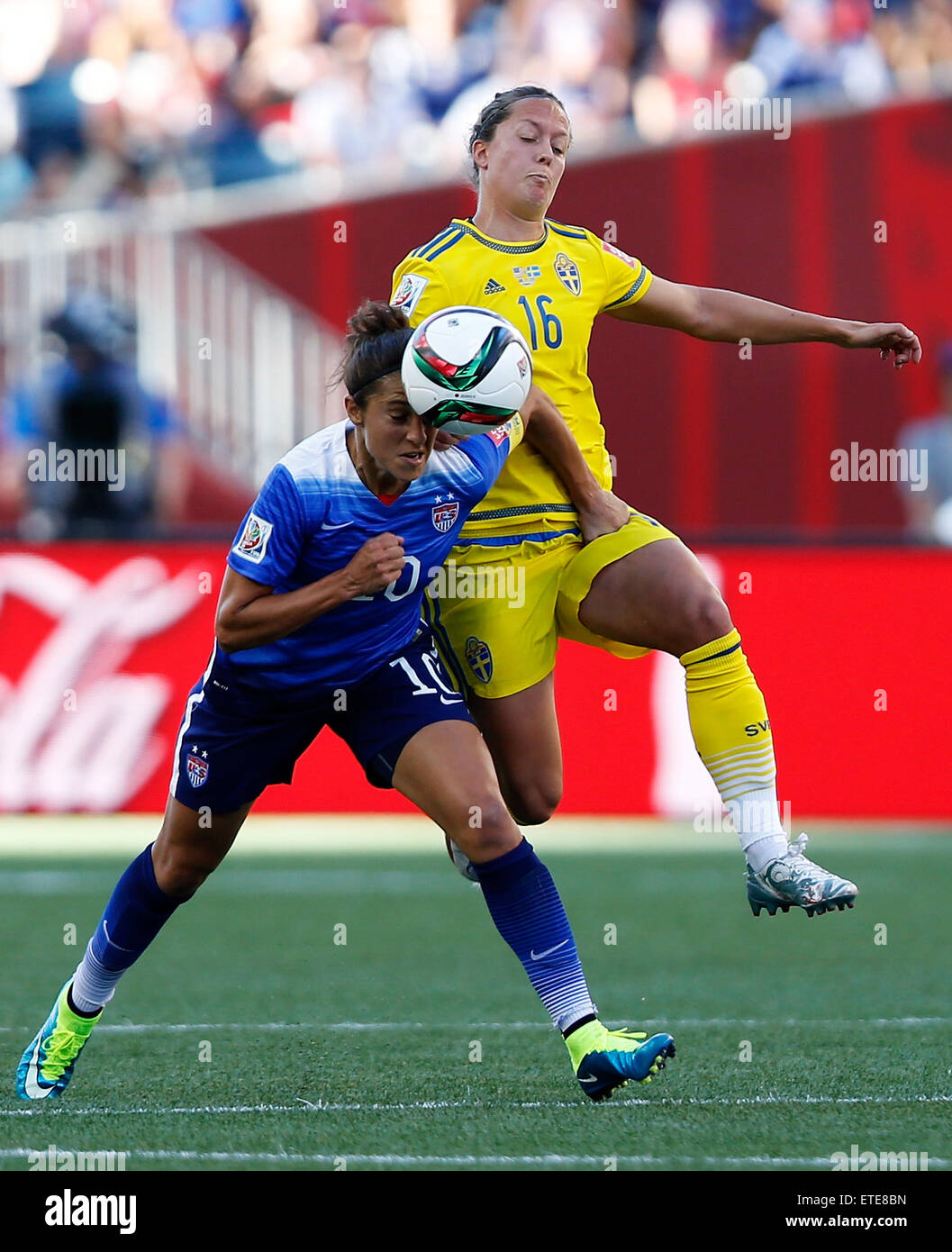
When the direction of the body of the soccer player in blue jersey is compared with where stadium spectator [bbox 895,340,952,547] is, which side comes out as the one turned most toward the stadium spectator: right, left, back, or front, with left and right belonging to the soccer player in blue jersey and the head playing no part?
back

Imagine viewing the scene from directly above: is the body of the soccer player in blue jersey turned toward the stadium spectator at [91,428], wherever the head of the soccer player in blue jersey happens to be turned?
no

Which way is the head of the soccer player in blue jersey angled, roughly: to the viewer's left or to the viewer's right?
to the viewer's right

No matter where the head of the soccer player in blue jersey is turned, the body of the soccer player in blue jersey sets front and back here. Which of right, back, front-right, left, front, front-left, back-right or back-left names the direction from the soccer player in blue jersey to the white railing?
back-left

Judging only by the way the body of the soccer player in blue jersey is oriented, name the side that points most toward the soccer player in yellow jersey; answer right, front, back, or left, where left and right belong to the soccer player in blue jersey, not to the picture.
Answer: left

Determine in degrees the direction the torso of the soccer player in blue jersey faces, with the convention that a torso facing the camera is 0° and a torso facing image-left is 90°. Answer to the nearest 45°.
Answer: approximately 315°

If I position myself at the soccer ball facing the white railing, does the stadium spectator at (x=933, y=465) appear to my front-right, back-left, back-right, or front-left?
front-right
